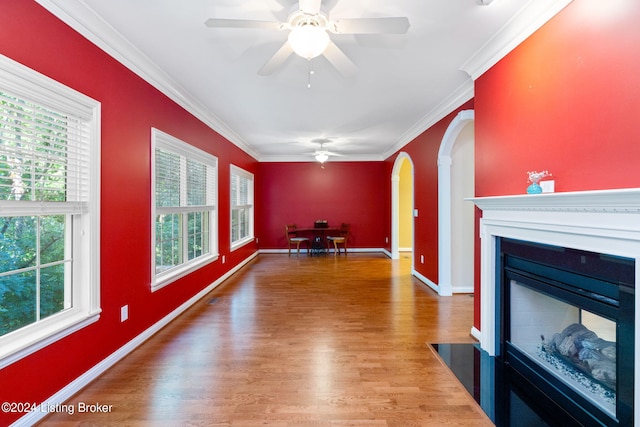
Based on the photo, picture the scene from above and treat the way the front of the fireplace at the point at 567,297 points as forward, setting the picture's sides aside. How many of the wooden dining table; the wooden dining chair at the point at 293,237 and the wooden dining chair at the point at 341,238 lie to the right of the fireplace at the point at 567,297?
3

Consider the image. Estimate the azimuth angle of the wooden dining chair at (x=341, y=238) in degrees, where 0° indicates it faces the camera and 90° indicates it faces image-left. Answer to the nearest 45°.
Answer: approximately 45°

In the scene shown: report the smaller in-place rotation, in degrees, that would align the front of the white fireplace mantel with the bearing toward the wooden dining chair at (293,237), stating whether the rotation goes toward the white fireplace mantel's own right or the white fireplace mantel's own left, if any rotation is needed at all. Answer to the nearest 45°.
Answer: approximately 90° to the white fireplace mantel's own right

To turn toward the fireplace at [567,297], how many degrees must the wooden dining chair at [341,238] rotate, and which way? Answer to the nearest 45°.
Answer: approximately 45° to its left

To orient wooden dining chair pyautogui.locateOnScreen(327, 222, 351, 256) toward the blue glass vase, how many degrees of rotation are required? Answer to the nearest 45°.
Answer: approximately 45° to its left

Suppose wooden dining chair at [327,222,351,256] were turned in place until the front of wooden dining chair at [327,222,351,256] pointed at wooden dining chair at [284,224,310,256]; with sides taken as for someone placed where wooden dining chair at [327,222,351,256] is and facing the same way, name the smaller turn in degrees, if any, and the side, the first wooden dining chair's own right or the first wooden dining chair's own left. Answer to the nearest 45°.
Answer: approximately 45° to the first wooden dining chair's own right

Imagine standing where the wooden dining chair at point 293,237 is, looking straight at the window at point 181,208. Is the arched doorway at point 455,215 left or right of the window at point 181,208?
left
